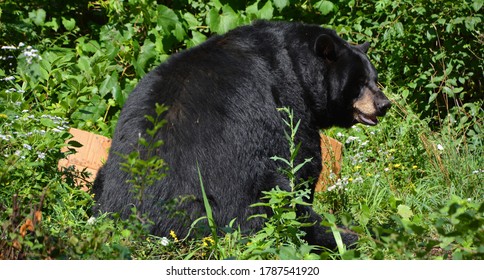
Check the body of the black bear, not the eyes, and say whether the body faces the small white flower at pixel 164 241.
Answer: no

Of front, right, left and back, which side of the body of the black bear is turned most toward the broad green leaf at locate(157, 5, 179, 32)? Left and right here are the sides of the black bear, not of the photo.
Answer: left

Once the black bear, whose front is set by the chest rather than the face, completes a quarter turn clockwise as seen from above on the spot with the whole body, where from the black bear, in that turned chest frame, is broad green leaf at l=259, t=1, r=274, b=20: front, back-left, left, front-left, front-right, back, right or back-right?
back

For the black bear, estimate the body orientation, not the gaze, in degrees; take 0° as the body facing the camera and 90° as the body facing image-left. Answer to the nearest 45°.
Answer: approximately 270°
